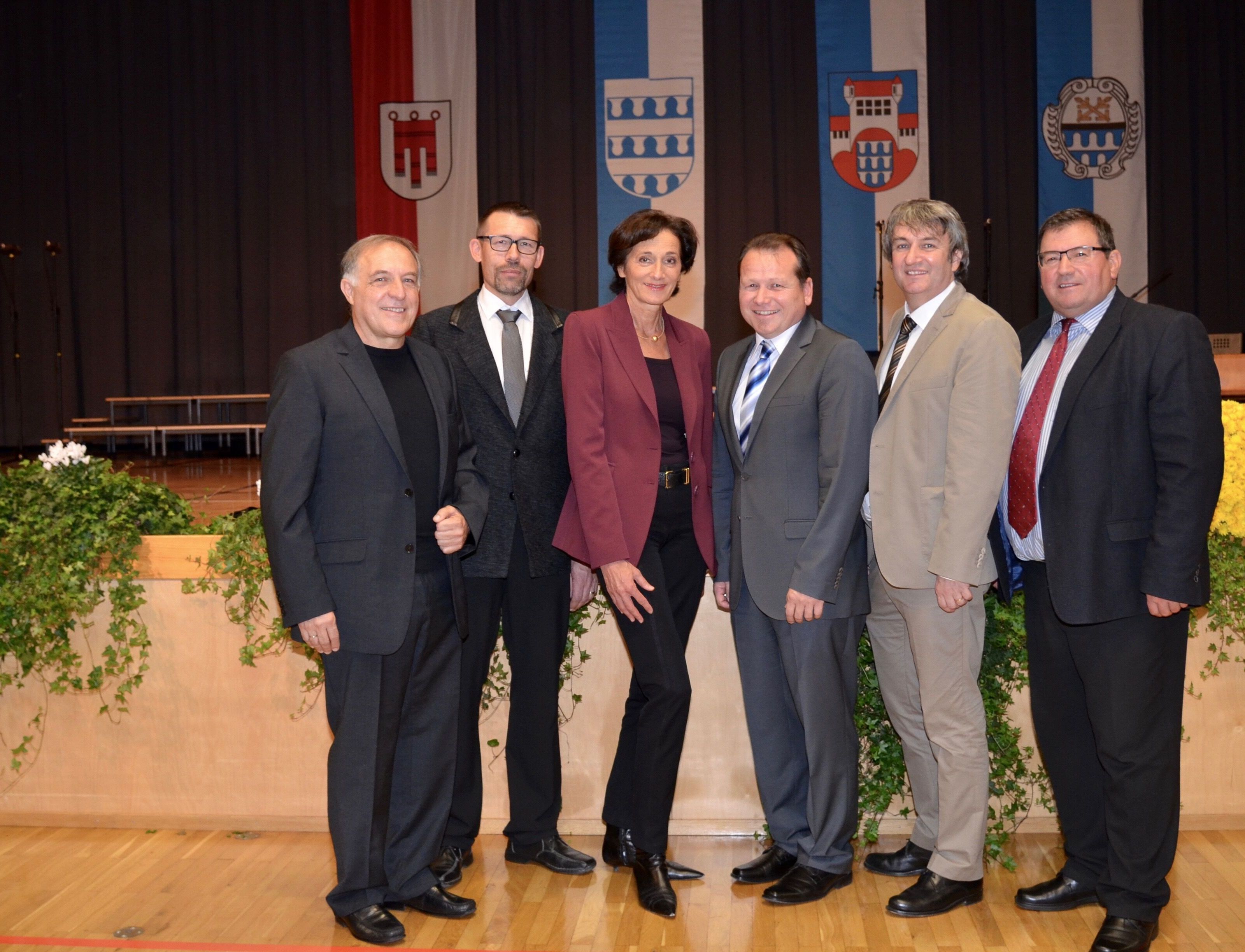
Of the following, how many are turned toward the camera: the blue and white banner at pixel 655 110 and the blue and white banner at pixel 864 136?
2

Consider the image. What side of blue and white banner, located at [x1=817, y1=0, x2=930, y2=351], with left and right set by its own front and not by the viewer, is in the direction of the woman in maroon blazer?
front

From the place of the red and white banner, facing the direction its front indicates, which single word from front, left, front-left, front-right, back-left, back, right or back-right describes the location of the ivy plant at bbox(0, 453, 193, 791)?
front

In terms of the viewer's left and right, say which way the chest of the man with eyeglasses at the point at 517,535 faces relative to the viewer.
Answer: facing the viewer

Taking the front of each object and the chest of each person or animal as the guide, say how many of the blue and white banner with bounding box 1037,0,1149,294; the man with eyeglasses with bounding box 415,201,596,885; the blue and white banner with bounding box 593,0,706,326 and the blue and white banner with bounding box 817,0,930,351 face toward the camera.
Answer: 4

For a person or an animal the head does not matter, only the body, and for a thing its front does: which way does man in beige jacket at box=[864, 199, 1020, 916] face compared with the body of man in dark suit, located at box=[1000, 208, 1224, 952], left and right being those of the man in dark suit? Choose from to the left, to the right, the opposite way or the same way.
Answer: the same way

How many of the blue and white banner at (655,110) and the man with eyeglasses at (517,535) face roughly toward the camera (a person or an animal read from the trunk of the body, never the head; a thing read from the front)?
2

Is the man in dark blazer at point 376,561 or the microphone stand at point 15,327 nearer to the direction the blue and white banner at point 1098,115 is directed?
the man in dark blazer

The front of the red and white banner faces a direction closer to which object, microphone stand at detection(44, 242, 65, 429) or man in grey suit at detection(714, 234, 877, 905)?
the man in grey suit

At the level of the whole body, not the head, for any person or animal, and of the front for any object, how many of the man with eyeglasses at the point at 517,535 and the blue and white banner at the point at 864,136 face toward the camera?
2

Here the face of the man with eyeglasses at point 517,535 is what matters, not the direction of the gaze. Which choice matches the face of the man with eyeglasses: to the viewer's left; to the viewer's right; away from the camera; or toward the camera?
toward the camera

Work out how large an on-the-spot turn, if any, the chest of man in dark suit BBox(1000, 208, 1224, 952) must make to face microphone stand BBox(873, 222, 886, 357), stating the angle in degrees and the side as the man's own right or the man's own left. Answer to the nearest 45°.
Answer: approximately 135° to the man's own right

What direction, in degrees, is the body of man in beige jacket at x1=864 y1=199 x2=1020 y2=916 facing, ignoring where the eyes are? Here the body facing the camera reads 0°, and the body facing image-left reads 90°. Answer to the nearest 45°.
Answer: approximately 45°

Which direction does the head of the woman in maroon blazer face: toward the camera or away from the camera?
toward the camera
